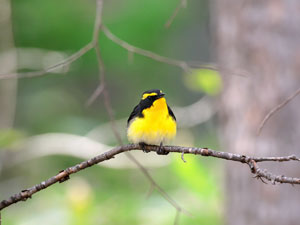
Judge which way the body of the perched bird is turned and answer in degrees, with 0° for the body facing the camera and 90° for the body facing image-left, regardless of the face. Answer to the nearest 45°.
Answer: approximately 315°
